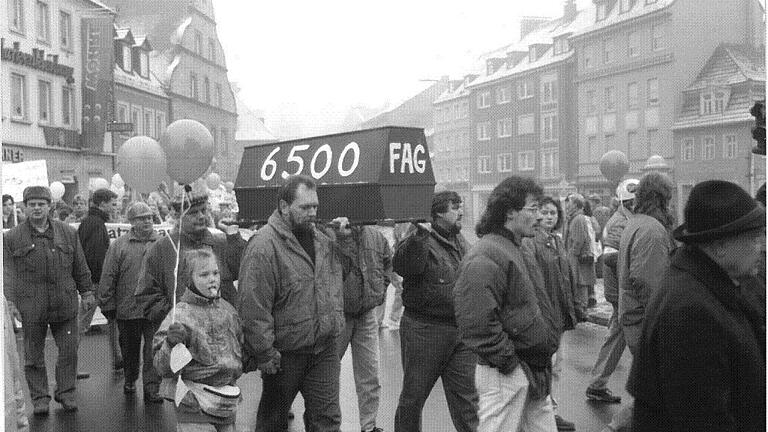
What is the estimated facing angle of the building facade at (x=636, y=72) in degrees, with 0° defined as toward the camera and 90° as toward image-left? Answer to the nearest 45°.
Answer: approximately 45°

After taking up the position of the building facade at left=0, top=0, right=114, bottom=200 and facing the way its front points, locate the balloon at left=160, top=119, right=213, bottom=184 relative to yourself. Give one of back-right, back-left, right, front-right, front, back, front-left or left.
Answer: front-right

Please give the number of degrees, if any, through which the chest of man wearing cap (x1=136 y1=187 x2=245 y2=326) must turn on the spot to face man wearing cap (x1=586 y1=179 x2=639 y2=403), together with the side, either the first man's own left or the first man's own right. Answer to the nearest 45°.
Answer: approximately 45° to the first man's own left

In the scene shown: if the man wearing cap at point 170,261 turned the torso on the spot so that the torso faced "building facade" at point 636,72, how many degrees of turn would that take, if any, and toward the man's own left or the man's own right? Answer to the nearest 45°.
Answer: approximately 90° to the man's own left

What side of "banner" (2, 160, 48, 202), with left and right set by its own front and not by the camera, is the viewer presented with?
front

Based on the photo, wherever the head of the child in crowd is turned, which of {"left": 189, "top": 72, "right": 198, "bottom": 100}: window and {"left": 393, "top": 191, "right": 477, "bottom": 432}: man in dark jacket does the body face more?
the man in dark jacket

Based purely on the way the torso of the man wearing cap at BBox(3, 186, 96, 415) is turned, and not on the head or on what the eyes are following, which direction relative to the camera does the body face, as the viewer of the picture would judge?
toward the camera

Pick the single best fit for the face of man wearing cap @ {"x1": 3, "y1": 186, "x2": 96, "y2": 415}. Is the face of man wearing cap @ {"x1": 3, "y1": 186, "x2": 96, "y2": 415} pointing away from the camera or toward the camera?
toward the camera

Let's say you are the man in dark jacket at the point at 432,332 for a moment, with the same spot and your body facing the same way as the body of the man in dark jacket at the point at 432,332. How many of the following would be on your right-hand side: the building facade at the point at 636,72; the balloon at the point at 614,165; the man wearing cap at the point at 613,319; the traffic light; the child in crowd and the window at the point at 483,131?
1

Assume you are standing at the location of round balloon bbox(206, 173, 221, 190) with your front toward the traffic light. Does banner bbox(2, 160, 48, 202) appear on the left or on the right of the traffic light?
right
